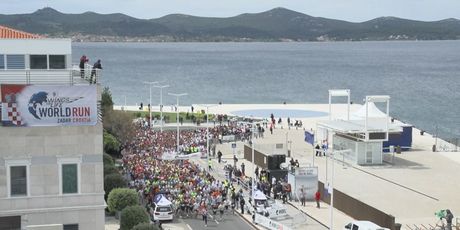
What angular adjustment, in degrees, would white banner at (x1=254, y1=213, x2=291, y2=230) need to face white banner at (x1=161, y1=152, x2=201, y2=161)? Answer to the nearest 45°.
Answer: approximately 135° to its right

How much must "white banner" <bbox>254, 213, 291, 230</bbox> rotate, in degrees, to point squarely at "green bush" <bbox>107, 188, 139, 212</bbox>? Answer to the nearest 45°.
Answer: approximately 45° to its right

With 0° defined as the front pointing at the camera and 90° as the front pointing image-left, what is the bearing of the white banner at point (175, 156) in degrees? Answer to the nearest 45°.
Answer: approximately 0°

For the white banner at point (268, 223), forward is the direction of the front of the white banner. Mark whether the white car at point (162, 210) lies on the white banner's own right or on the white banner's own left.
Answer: on the white banner's own right

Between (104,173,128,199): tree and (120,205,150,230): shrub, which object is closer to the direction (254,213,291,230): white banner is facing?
the shrub

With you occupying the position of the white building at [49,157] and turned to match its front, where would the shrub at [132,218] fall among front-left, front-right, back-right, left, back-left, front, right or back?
back-left

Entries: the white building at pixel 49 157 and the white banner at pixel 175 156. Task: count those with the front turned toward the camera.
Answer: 2

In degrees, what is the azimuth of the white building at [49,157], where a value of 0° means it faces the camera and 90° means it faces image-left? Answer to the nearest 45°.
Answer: approximately 0°

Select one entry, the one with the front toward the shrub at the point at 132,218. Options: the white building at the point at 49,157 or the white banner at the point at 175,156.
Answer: the white banner

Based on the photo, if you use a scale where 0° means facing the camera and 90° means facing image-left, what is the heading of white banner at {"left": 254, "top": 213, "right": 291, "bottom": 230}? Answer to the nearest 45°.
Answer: approximately 45°

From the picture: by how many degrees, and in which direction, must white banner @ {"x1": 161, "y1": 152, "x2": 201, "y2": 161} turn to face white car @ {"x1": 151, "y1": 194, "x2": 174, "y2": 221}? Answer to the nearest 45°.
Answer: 0° — it already faces it
